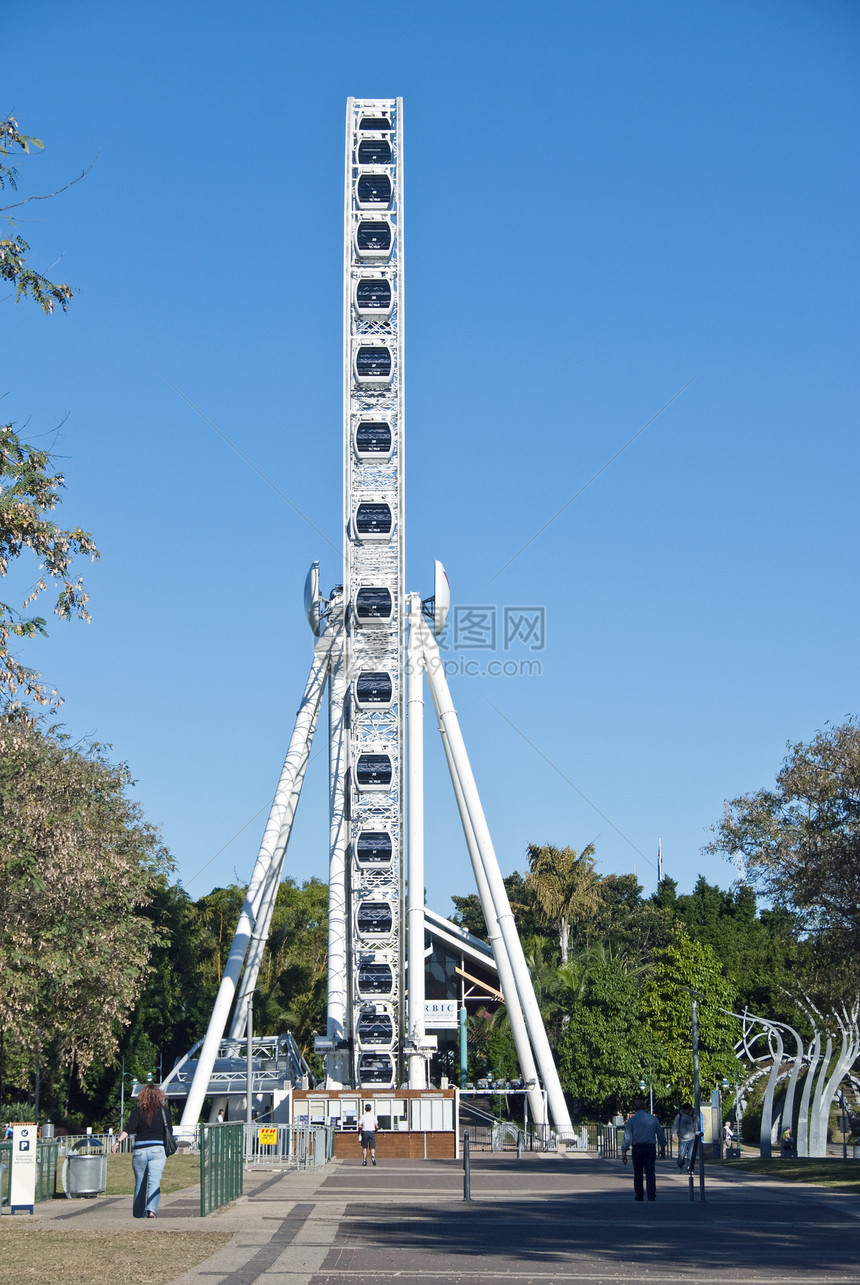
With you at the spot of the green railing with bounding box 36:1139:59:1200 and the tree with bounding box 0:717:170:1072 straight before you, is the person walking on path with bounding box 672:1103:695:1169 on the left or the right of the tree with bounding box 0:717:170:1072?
right

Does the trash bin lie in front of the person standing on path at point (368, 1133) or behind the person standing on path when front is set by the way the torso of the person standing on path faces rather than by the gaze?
behind

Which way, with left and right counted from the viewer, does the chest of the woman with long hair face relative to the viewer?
facing away from the viewer

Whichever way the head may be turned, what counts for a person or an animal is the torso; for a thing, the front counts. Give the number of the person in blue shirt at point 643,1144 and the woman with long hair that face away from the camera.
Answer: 2

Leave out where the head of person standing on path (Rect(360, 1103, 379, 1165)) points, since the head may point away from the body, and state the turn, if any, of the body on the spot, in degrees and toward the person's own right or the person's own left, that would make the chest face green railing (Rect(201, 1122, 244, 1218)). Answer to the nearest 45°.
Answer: approximately 180°

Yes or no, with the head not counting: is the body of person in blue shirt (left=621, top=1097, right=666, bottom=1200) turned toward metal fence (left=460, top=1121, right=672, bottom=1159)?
yes

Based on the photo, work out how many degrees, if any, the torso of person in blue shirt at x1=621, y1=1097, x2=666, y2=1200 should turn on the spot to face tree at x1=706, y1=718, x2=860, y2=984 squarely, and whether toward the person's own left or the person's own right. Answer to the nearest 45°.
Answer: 0° — they already face it

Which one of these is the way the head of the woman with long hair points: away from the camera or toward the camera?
away from the camera

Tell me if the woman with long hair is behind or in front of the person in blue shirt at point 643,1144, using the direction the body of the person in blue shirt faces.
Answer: behind

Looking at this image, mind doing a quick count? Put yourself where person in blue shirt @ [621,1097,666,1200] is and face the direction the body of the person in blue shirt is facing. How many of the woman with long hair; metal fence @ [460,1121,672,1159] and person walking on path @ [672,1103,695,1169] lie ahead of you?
2

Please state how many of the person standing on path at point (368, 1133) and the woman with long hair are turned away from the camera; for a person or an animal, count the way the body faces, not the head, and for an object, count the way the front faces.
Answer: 2

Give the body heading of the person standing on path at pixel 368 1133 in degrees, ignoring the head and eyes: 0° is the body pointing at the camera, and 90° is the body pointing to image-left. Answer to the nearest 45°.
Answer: approximately 180°

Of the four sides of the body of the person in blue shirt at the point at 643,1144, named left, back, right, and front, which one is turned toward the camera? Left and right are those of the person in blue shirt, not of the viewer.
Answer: back

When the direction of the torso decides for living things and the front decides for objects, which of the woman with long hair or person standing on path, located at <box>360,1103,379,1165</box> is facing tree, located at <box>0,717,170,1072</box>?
the woman with long hair

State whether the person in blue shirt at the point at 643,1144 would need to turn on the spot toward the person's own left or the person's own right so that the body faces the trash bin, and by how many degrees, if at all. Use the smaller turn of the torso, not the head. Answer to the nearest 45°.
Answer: approximately 90° to the person's own left
